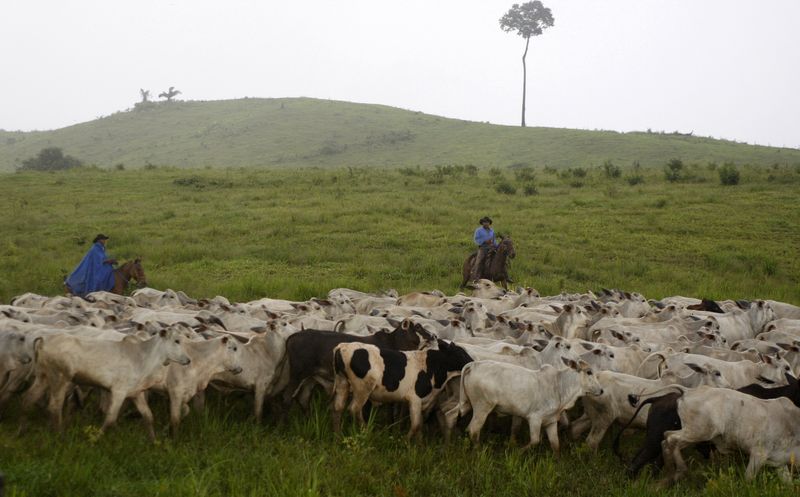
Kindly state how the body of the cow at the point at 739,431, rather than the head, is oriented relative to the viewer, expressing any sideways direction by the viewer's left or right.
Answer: facing to the right of the viewer

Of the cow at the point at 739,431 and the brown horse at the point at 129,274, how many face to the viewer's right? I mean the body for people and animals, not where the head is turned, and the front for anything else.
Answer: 2

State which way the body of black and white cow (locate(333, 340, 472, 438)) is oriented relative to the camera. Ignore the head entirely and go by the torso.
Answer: to the viewer's right

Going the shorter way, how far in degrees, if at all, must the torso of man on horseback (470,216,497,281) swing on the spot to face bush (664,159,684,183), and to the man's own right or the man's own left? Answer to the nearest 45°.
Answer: approximately 90° to the man's own left

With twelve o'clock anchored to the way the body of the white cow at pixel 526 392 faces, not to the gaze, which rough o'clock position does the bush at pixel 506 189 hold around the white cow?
The bush is roughly at 9 o'clock from the white cow.

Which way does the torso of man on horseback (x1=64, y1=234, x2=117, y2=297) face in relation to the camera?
to the viewer's right

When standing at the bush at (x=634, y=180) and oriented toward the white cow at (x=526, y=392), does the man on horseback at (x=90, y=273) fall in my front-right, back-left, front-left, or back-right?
front-right

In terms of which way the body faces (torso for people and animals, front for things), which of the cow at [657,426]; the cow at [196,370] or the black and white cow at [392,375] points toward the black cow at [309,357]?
the cow at [196,370]

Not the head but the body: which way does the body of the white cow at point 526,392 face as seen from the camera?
to the viewer's right

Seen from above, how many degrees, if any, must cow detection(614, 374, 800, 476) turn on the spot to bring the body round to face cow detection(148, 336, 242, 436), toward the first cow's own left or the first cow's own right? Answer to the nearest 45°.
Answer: approximately 180°

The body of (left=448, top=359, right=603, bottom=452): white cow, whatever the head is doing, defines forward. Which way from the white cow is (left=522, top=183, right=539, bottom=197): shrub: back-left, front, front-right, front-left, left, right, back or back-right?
left

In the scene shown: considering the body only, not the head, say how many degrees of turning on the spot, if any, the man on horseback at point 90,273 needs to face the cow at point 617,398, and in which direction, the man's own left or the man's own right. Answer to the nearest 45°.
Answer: approximately 45° to the man's own right

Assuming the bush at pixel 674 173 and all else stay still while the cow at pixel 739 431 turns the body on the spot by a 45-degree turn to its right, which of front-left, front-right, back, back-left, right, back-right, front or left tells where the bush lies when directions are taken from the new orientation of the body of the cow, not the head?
back-left

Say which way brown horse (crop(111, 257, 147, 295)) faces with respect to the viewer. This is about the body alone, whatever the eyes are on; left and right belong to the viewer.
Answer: facing to the right of the viewer

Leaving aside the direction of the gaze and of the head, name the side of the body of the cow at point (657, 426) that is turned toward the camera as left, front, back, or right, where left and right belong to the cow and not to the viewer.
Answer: right
